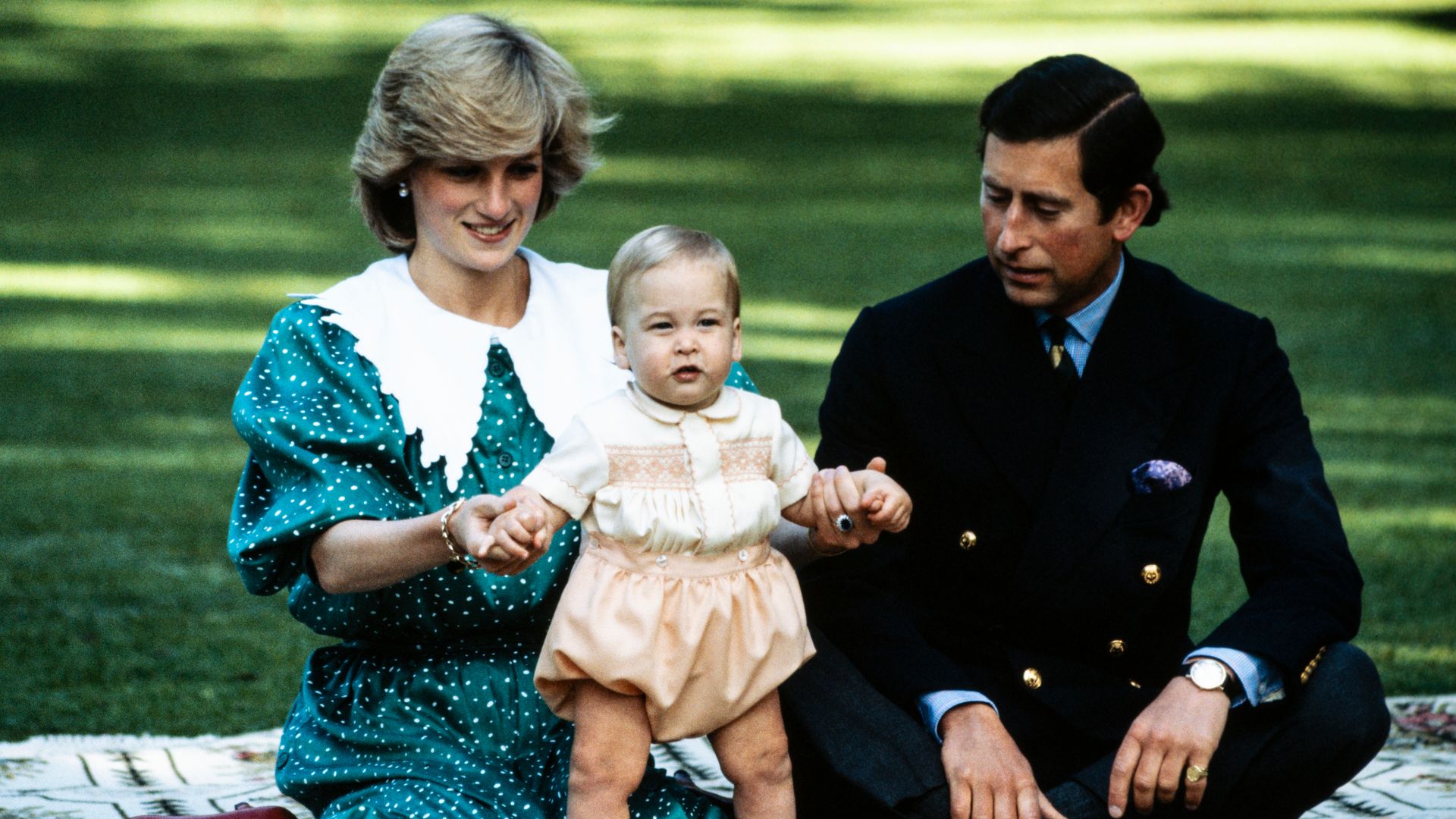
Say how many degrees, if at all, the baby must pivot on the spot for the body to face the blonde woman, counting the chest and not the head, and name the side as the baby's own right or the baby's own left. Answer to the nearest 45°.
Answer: approximately 135° to the baby's own right

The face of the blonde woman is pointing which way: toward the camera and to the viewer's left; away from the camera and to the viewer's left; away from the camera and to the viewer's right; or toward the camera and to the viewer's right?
toward the camera and to the viewer's right

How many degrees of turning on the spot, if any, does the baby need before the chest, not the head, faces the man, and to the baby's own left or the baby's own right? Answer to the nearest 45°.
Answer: approximately 135° to the baby's own left

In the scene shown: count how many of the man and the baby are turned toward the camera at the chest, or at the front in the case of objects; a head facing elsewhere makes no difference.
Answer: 2

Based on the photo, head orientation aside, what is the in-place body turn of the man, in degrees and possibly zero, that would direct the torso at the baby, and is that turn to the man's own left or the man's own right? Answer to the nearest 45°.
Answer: approximately 45° to the man's own right

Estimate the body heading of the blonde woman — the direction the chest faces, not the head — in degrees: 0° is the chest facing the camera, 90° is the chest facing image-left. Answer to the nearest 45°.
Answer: approximately 315°

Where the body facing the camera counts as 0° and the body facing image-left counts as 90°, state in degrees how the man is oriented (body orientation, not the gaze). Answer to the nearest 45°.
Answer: approximately 0°

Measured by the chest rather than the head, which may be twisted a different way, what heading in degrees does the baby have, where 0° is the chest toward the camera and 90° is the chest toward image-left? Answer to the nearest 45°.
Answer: approximately 0°
